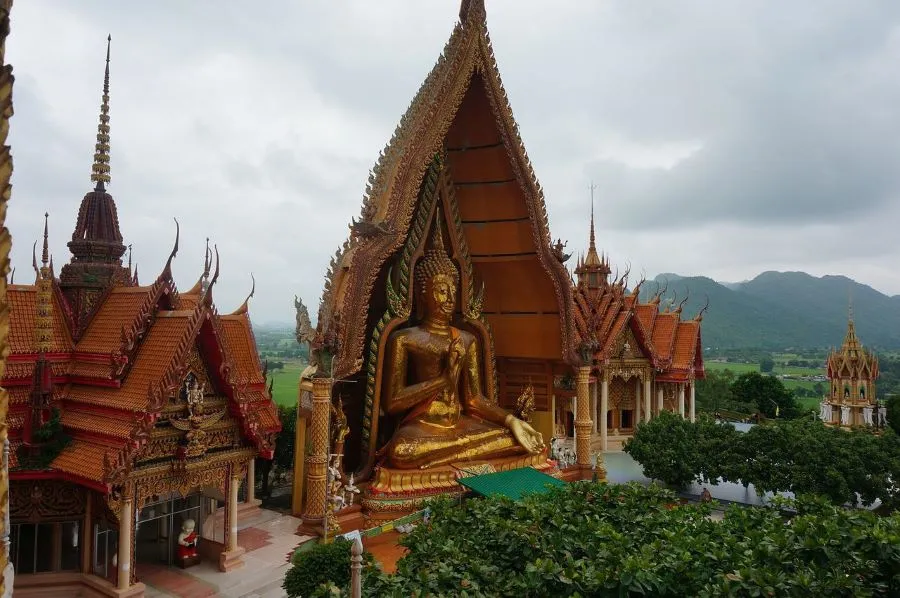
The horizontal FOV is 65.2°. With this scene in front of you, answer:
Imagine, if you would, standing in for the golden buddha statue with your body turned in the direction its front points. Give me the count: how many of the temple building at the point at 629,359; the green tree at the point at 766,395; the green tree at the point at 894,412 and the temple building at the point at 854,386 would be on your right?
0

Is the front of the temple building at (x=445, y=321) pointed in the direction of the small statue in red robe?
no

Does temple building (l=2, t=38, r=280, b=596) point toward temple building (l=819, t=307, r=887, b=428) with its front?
no

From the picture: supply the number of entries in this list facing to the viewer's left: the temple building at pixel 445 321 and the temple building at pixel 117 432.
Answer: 0

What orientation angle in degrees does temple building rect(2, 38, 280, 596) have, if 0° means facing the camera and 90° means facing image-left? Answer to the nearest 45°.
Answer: approximately 315°

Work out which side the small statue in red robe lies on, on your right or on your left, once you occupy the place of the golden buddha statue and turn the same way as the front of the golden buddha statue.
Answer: on your right

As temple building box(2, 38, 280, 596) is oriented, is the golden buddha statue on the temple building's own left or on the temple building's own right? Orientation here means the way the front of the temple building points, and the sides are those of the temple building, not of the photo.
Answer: on the temple building's own left

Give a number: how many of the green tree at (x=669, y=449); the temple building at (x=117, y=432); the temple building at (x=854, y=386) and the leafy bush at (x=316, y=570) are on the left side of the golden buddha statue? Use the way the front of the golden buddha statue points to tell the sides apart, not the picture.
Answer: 2

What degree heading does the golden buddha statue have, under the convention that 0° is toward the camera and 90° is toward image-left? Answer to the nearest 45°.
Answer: approximately 315°

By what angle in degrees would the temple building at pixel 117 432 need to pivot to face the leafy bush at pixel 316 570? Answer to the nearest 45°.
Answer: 0° — it already faces it

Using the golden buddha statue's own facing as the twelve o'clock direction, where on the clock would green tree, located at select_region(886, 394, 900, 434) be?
The green tree is roughly at 9 o'clock from the golden buddha statue.

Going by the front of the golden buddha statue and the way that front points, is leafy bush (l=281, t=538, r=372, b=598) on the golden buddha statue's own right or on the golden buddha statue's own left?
on the golden buddha statue's own right

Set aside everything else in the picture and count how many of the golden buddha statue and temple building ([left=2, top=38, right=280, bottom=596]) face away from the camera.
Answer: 0

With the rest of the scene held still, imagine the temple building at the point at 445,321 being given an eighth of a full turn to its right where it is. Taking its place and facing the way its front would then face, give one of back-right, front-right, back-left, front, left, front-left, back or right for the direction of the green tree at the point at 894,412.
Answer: back-left

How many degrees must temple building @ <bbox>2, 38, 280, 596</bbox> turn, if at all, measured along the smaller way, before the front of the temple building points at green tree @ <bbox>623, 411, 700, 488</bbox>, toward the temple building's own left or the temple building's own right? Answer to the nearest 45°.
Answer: approximately 45° to the temple building's own left
